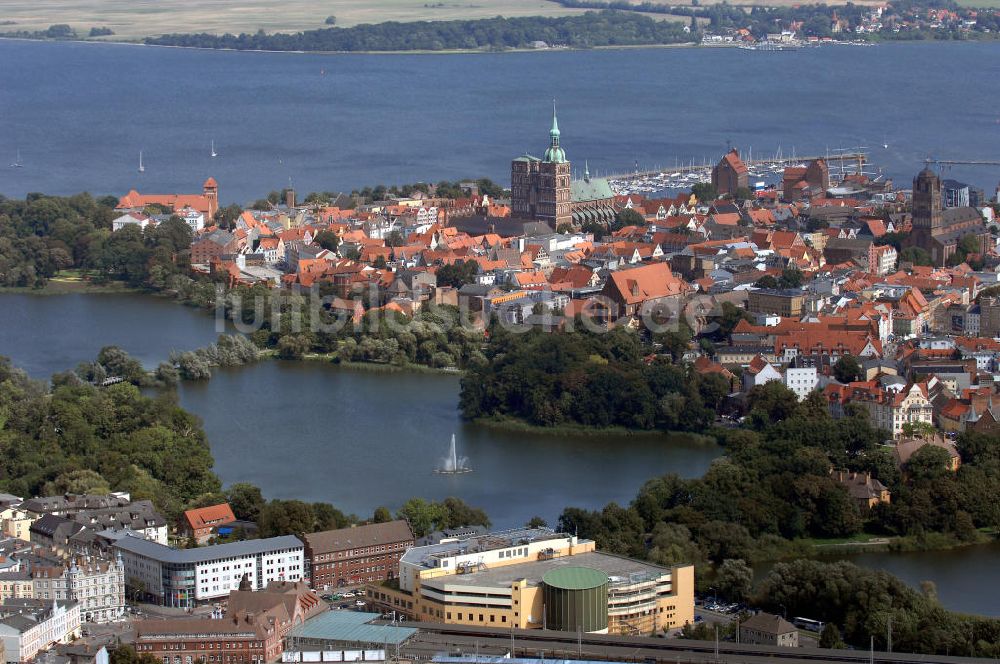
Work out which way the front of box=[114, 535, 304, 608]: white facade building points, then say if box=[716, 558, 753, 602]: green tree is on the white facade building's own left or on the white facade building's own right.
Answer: on the white facade building's own left

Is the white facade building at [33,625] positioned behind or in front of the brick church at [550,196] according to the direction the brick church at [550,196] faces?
in front

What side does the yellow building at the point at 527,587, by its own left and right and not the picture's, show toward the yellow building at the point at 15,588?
right

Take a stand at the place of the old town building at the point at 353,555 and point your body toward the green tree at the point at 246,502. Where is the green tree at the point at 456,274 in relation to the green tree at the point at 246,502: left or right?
right

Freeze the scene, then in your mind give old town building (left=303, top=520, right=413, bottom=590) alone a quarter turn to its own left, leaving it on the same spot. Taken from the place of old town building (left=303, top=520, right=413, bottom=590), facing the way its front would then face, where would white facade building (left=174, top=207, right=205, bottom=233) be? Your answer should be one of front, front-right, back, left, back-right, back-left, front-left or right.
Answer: left

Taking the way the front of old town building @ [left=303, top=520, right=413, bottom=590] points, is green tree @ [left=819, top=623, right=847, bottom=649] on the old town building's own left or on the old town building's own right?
on the old town building's own left

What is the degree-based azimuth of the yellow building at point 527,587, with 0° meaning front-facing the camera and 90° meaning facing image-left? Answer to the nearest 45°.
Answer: approximately 0°

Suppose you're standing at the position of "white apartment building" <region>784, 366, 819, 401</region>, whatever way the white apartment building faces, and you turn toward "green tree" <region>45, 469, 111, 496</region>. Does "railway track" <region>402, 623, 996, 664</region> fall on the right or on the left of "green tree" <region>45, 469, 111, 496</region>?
left

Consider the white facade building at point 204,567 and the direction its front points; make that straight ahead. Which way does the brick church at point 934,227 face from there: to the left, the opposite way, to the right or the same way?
to the right

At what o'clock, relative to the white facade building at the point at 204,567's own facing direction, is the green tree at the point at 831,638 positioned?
The green tree is roughly at 10 o'clock from the white facade building.

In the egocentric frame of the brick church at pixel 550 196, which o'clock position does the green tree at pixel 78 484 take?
The green tree is roughly at 11 o'clock from the brick church.

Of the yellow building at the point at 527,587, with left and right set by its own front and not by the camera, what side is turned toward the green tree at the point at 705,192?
back

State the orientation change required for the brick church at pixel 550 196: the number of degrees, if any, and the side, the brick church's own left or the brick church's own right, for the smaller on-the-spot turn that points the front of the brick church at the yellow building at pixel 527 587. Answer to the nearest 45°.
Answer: approximately 45° to the brick church's own left
